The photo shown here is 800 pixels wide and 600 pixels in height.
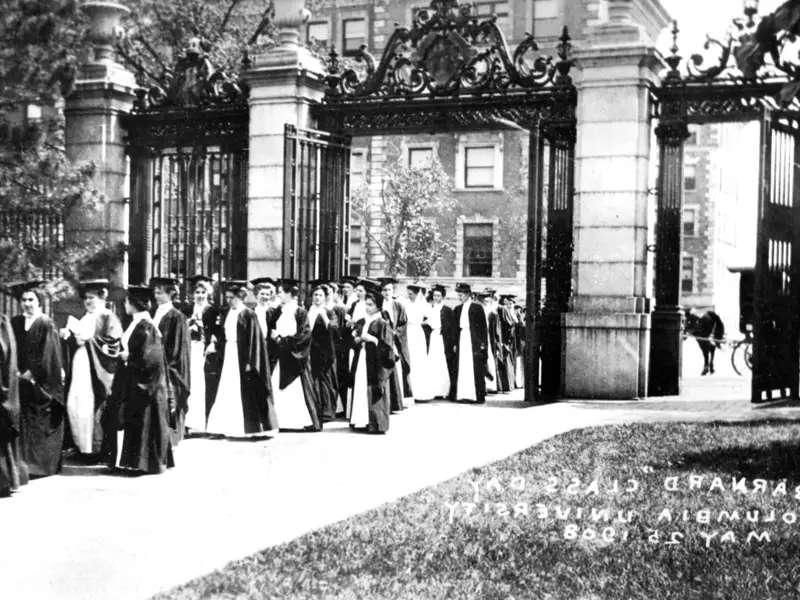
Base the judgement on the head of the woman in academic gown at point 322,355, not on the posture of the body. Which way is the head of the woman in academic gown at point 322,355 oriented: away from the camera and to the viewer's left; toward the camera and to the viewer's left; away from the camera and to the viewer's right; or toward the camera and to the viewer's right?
toward the camera and to the viewer's left

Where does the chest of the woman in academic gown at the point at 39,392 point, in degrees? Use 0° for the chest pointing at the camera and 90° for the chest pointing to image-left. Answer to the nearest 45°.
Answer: approximately 45°

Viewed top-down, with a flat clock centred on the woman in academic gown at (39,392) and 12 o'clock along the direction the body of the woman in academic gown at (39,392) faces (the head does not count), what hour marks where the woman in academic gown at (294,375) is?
the woman in academic gown at (294,375) is roughly at 6 o'clock from the woman in academic gown at (39,392).

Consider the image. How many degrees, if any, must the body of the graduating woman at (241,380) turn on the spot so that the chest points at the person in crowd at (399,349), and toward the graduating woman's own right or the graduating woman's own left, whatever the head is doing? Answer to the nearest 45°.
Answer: approximately 180°

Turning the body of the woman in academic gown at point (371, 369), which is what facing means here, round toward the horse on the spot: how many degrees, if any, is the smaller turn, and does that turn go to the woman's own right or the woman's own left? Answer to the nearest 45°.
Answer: approximately 180°

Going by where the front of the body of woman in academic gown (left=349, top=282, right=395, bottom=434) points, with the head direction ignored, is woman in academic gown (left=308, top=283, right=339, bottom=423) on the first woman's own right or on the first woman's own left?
on the first woman's own right

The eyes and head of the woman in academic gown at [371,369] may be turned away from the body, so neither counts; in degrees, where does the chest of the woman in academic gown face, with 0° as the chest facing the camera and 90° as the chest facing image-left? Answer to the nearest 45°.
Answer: approximately 45°

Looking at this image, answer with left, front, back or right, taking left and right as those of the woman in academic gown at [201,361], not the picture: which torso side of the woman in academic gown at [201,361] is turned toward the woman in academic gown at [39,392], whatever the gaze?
front

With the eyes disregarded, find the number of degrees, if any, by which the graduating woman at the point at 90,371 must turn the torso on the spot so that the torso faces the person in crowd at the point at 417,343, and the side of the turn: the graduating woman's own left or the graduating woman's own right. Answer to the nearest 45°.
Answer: approximately 180°

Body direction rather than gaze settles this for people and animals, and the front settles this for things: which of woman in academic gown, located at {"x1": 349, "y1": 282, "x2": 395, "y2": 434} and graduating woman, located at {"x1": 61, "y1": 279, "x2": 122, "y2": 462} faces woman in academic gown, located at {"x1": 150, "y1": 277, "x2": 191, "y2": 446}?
woman in academic gown, located at {"x1": 349, "y1": 282, "x2": 395, "y2": 434}

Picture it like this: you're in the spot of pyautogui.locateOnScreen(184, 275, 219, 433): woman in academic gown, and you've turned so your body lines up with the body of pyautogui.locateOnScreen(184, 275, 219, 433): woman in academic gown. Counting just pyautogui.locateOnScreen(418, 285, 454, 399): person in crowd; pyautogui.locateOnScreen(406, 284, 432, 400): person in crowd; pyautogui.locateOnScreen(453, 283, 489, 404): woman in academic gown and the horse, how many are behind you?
4

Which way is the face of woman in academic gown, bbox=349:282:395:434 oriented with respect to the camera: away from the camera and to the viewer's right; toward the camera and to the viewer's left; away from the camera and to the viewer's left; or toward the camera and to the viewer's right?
toward the camera and to the viewer's left
